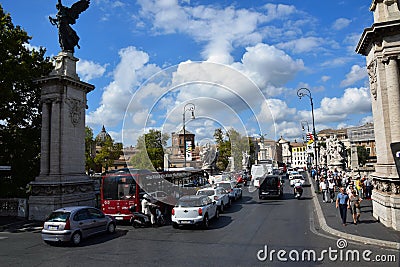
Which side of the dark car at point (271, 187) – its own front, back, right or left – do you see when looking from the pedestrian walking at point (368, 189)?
right

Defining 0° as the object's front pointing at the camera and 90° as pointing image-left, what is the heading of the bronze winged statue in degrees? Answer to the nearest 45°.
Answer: approximately 90°

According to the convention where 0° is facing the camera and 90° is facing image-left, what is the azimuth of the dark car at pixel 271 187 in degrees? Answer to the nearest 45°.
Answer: approximately 180°

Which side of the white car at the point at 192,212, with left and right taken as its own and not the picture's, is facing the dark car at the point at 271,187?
front

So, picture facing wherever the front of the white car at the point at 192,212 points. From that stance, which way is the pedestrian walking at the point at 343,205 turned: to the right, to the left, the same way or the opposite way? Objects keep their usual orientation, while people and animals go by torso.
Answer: the opposite way

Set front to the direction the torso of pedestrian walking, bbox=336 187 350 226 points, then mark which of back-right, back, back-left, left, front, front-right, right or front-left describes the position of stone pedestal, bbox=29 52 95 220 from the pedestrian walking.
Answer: right

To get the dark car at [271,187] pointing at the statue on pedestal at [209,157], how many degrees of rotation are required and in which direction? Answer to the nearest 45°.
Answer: approximately 45° to its left

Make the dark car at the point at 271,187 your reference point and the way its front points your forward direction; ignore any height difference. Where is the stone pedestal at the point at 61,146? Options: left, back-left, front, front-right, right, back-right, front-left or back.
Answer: back-left

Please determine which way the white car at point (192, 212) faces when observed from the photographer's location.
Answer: facing away from the viewer and to the right of the viewer

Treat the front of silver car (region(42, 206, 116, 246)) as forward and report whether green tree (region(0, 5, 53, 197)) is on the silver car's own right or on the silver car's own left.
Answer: on the silver car's own left

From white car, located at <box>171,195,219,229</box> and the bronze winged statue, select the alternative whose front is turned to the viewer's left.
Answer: the bronze winged statue

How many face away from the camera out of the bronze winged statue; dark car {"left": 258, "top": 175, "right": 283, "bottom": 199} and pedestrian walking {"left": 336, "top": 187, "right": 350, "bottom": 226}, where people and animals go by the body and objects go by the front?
1
